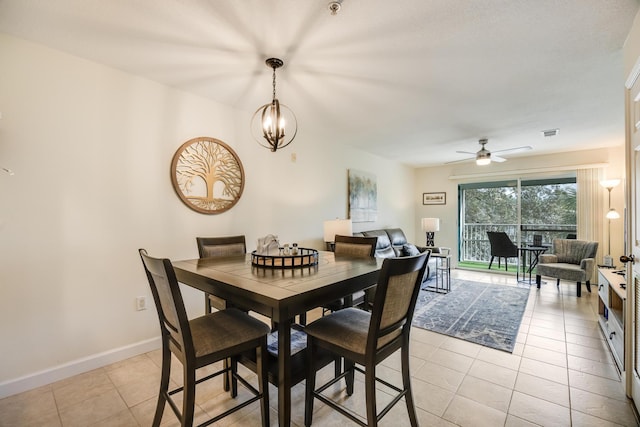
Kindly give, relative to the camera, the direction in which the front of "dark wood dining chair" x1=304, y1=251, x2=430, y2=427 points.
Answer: facing away from the viewer and to the left of the viewer

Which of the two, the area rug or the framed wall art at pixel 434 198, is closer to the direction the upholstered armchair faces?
the area rug

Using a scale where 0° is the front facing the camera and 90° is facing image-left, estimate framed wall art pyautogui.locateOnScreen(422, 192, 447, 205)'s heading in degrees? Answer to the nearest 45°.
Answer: approximately 0°

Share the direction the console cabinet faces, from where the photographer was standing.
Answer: facing to the left of the viewer

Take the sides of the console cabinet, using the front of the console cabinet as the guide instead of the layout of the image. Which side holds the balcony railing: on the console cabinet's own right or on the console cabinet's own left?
on the console cabinet's own right

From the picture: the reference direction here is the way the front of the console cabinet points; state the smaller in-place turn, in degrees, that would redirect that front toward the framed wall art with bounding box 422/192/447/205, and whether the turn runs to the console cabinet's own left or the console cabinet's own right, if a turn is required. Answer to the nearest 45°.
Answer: approximately 45° to the console cabinet's own right

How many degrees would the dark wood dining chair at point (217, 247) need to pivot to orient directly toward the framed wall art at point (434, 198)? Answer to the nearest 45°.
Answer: approximately 90° to its left

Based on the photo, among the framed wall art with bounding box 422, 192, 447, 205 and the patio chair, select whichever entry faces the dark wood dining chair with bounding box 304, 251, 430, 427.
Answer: the framed wall art

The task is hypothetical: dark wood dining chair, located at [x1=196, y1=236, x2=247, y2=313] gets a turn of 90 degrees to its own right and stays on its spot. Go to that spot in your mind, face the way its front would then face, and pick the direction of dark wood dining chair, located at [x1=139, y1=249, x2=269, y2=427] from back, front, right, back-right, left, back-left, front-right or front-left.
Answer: front-left

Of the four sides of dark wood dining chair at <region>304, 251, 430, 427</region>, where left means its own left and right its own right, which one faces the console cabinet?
right
